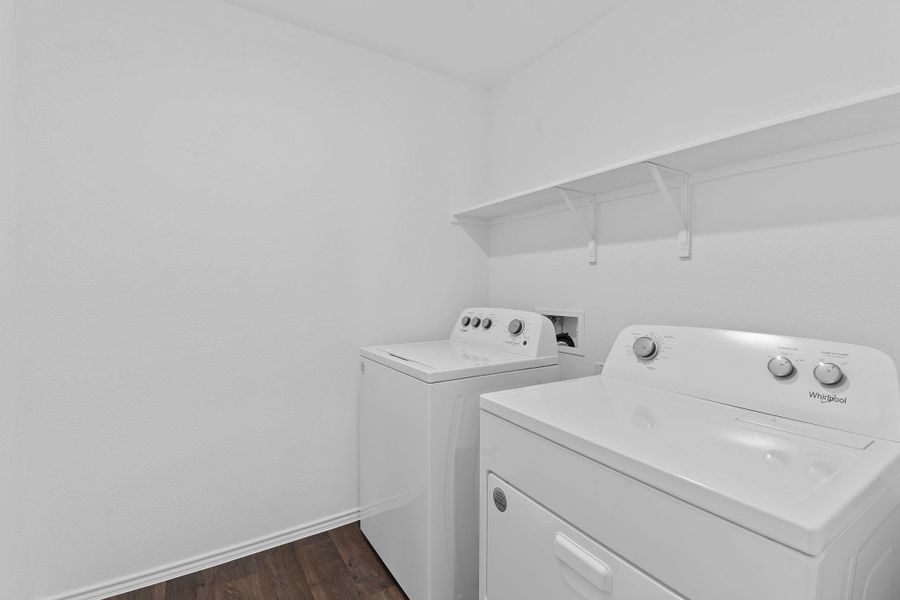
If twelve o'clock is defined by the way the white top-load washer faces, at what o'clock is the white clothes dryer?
The white clothes dryer is roughly at 9 o'clock from the white top-load washer.

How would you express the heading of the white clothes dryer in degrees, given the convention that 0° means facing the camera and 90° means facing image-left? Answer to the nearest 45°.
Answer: approximately 45°
